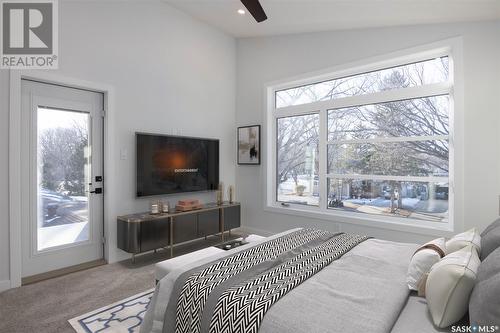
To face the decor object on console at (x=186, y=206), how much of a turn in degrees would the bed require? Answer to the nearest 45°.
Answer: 0° — it already faces it

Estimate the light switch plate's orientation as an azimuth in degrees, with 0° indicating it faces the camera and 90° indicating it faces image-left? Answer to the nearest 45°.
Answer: approximately 315°

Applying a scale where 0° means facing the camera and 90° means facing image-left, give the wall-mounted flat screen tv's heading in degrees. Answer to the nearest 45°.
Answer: approximately 315°

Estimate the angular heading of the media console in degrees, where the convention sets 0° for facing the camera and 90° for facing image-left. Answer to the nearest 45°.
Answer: approximately 315°

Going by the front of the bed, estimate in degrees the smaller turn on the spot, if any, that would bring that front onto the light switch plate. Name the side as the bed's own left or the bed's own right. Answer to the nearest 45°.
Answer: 0° — it already faces it
